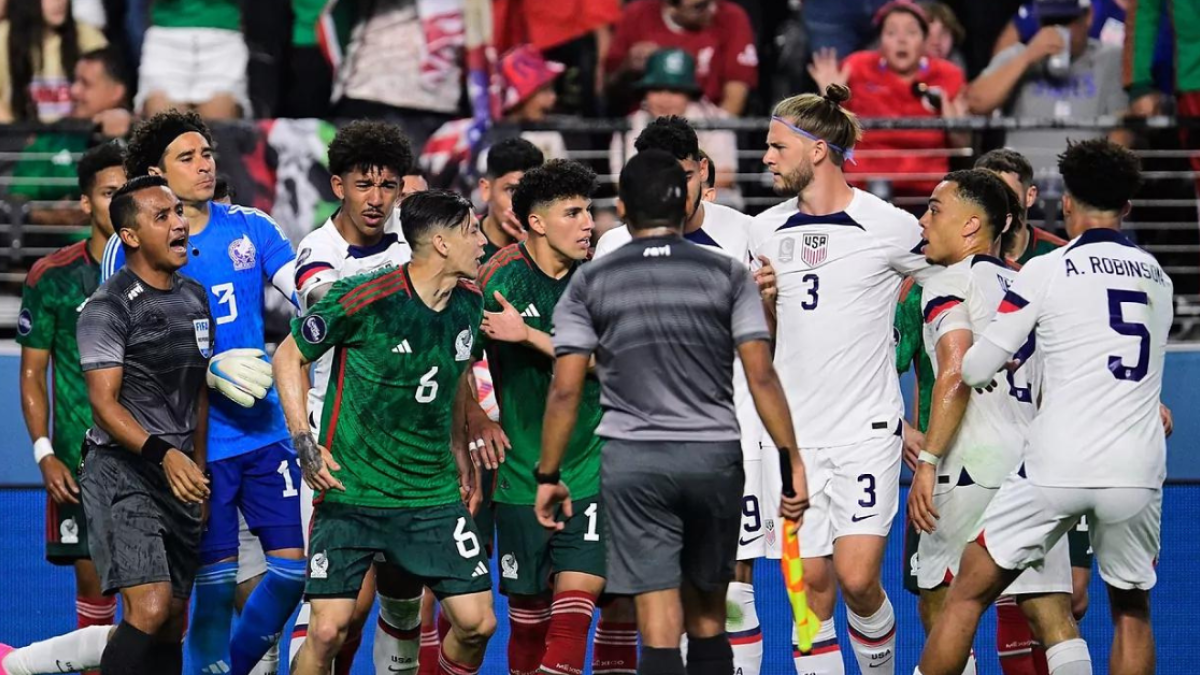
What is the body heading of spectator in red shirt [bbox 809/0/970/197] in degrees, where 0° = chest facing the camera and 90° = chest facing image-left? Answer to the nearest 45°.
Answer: approximately 0°

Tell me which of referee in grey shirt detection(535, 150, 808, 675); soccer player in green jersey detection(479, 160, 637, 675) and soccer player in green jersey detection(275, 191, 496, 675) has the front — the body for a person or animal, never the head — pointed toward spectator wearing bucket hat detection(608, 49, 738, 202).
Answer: the referee in grey shirt

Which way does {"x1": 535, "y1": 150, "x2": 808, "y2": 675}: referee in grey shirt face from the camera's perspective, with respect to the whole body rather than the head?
away from the camera

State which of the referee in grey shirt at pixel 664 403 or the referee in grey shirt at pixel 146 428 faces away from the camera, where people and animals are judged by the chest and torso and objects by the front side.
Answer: the referee in grey shirt at pixel 664 403

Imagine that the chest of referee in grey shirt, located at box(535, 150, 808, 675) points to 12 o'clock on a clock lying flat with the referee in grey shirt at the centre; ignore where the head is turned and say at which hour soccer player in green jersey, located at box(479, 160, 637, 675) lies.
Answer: The soccer player in green jersey is roughly at 11 o'clock from the referee in grey shirt.

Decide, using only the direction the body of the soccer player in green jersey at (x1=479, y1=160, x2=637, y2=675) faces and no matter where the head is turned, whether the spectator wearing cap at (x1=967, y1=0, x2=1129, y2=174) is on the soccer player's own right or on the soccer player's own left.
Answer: on the soccer player's own left
